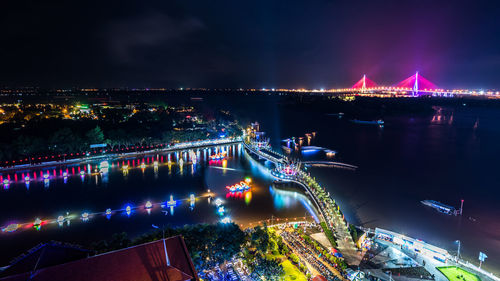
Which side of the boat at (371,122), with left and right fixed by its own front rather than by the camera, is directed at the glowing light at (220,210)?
left

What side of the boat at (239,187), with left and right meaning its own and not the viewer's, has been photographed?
left

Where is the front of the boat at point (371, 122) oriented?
to the viewer's left

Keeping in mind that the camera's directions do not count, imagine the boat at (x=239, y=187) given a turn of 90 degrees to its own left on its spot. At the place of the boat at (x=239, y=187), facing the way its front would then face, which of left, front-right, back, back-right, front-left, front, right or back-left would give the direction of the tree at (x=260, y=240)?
front

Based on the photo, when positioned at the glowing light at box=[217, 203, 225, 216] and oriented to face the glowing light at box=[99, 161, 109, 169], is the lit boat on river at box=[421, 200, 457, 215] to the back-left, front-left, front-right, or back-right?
back-right

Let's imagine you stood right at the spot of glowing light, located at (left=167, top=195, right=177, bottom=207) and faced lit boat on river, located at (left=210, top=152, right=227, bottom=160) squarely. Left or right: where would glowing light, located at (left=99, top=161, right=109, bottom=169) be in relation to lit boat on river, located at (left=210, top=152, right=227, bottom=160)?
left

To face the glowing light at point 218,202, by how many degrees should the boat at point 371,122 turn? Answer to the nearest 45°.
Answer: approximately 90° to its left

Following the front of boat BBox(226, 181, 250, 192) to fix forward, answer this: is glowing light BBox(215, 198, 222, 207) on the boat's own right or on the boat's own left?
on the boat's own left
